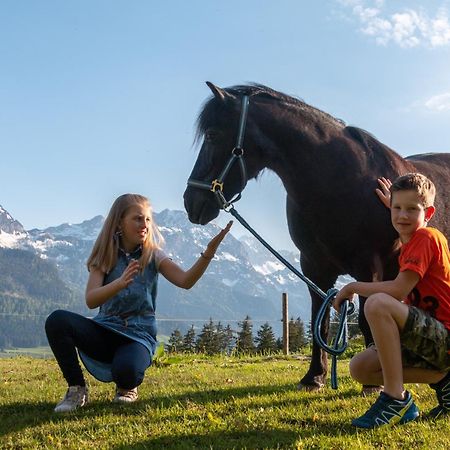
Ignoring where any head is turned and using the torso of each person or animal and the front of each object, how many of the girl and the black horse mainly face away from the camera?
0

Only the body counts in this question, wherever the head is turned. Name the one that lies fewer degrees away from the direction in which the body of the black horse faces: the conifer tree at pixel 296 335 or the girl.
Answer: the girl

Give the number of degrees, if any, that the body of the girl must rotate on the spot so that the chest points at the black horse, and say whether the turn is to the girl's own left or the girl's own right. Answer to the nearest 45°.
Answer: approximately 90° to the girl's own left

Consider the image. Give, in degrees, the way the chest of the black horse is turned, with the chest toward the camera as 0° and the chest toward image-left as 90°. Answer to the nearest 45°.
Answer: approximately 45°

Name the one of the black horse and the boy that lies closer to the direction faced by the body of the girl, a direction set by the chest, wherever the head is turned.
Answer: the boy

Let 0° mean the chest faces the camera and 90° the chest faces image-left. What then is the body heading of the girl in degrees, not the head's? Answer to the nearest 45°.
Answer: approximately 0°

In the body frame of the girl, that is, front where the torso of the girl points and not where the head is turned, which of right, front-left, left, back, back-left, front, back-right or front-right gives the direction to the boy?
front-left

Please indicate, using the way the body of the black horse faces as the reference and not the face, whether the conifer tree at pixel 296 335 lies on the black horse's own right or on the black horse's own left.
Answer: on the black horse's own right
